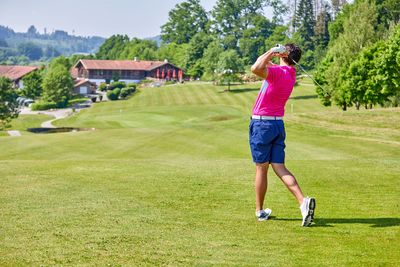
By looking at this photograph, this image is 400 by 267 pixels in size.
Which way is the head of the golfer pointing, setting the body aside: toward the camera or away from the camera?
away from the camera

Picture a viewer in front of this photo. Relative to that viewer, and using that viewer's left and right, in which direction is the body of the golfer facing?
facing away from the viewer and to the left of the viewer

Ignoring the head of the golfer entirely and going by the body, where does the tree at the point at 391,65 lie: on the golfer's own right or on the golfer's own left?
on the golfer's own right
